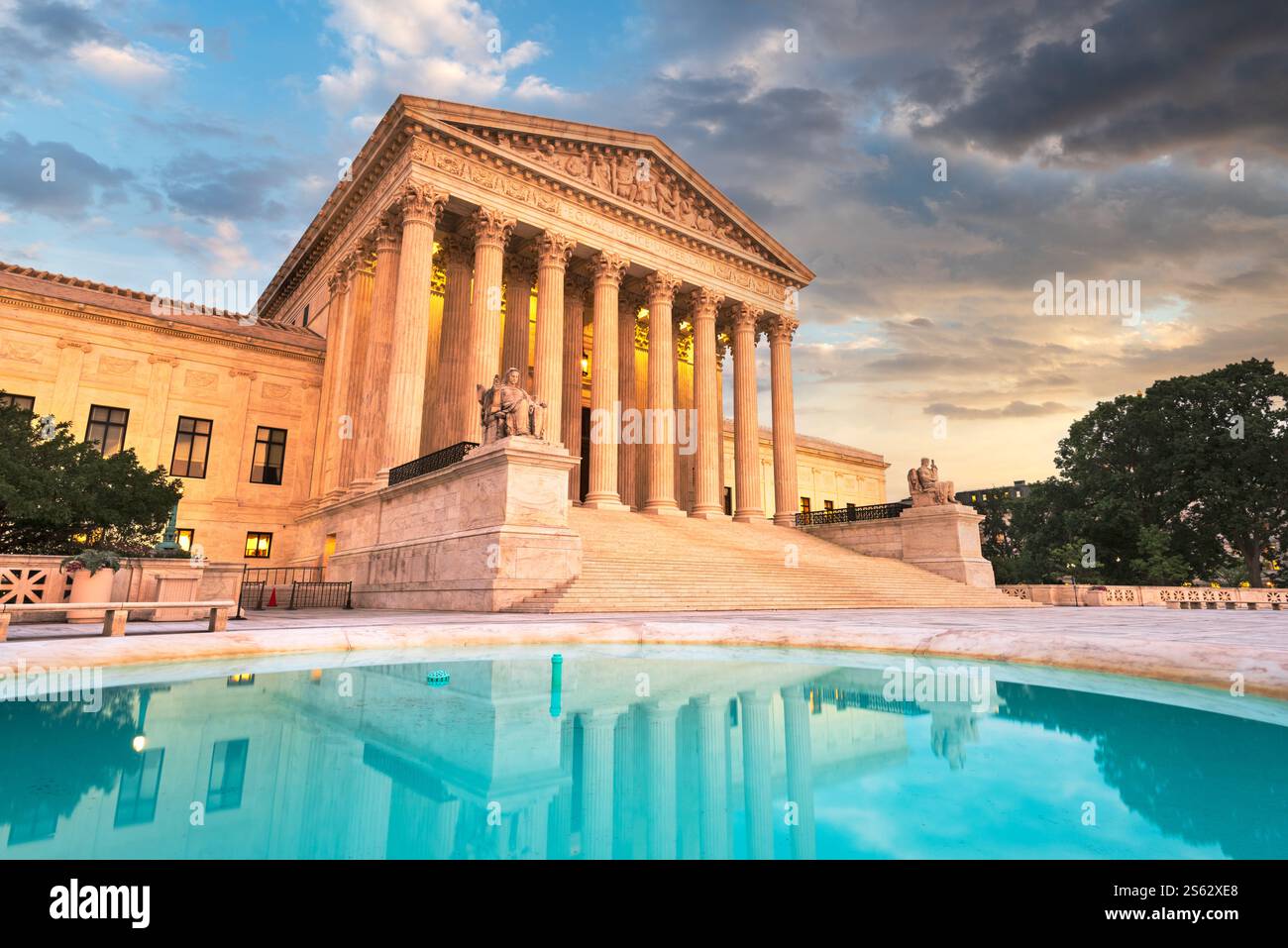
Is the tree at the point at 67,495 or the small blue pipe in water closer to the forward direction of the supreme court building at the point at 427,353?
the small blue pipe in water

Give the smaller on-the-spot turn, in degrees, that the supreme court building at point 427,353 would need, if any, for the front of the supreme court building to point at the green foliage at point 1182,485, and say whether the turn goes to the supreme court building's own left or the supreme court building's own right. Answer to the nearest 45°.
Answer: approximately 45° to the supreme court building's own left

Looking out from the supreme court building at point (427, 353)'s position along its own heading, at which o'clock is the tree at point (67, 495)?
The tree is roughly at 3 o'clock from the supreme court building.

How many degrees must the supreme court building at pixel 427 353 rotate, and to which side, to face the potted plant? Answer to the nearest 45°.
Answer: approximately 45° to its right

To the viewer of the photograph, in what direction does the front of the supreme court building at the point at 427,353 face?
facing the viewer and to the right of the viewer

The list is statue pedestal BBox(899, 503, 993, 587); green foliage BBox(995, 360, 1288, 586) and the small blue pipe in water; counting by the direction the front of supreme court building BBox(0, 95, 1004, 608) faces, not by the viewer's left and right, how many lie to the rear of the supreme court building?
0

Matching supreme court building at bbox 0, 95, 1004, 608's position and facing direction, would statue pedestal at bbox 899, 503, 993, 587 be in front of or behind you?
in front

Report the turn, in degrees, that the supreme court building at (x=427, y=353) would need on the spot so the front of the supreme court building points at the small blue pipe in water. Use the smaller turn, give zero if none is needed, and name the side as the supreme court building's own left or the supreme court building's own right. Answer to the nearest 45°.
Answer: approximately 45° to the supreme court building's own right
